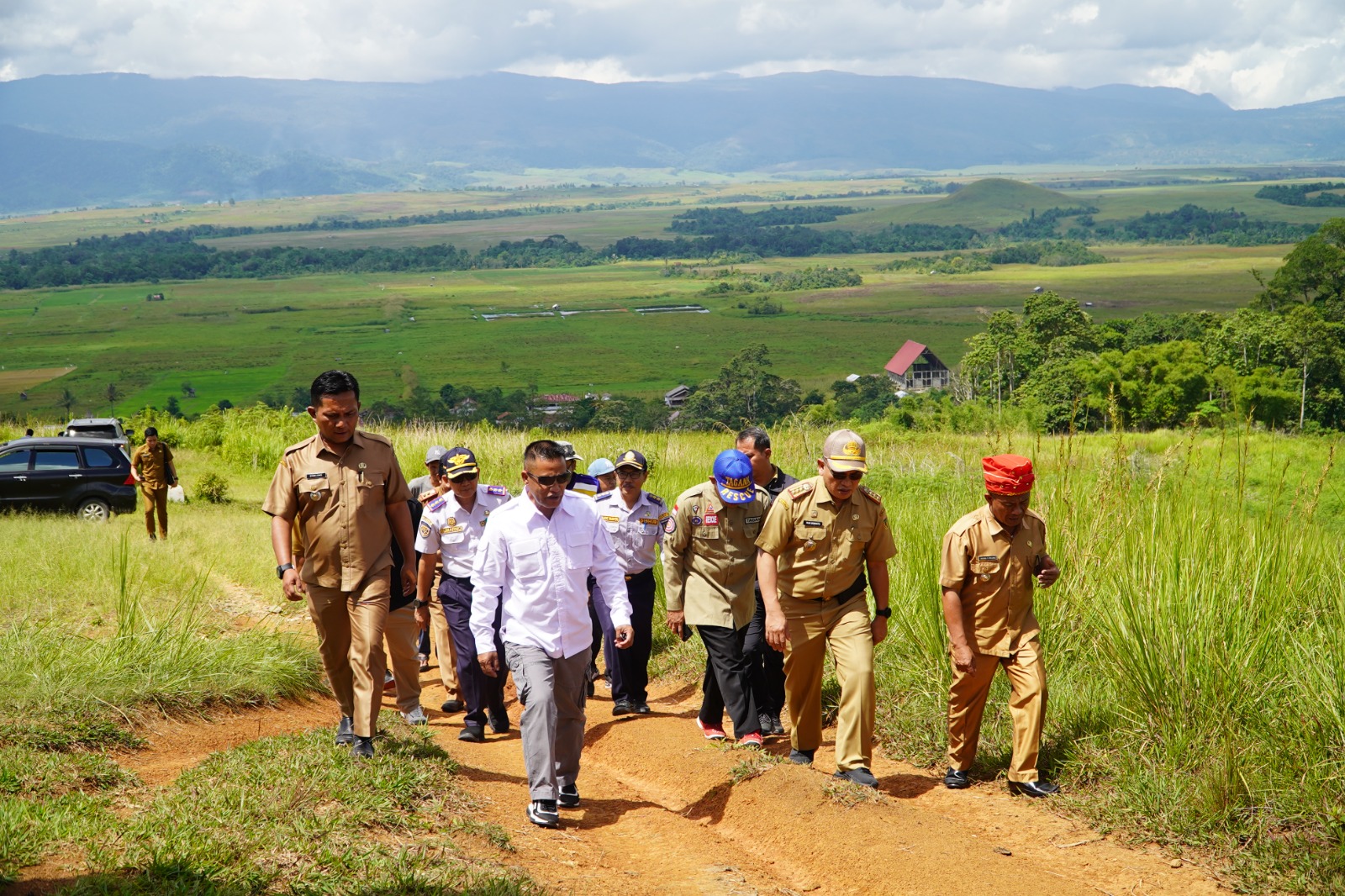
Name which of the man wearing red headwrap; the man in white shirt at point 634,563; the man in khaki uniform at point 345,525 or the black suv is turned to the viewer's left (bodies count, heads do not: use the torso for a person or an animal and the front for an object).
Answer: the black suv

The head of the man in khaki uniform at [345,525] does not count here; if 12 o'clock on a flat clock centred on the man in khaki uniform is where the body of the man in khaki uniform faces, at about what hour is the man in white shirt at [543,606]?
The man in white shirt is roughly at 10 o'clock from the man in khaki uniform.

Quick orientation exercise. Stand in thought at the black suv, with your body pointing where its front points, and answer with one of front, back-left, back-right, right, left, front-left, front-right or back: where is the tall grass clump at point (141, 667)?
left

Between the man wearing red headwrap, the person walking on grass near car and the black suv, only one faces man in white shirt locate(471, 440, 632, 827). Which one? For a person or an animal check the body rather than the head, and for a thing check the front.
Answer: the person walking on grass near car

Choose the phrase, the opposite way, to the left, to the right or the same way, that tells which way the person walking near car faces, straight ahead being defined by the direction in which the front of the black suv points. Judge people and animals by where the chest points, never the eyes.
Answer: to the left

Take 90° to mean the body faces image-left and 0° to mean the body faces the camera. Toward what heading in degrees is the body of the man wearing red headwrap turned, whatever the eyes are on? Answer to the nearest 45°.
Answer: approximately 315°

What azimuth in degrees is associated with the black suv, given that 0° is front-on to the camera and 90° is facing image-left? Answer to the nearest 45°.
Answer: approximately 90°

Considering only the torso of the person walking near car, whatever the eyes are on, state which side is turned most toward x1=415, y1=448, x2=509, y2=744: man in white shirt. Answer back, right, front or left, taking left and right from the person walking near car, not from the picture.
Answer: front

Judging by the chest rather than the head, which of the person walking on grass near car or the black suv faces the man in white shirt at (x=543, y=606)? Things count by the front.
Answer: the person walking on grass near car

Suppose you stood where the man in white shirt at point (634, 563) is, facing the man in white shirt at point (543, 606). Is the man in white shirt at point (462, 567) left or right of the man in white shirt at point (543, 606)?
right

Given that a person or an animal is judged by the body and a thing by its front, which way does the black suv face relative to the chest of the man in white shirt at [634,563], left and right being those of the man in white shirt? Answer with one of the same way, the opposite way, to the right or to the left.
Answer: to the right
